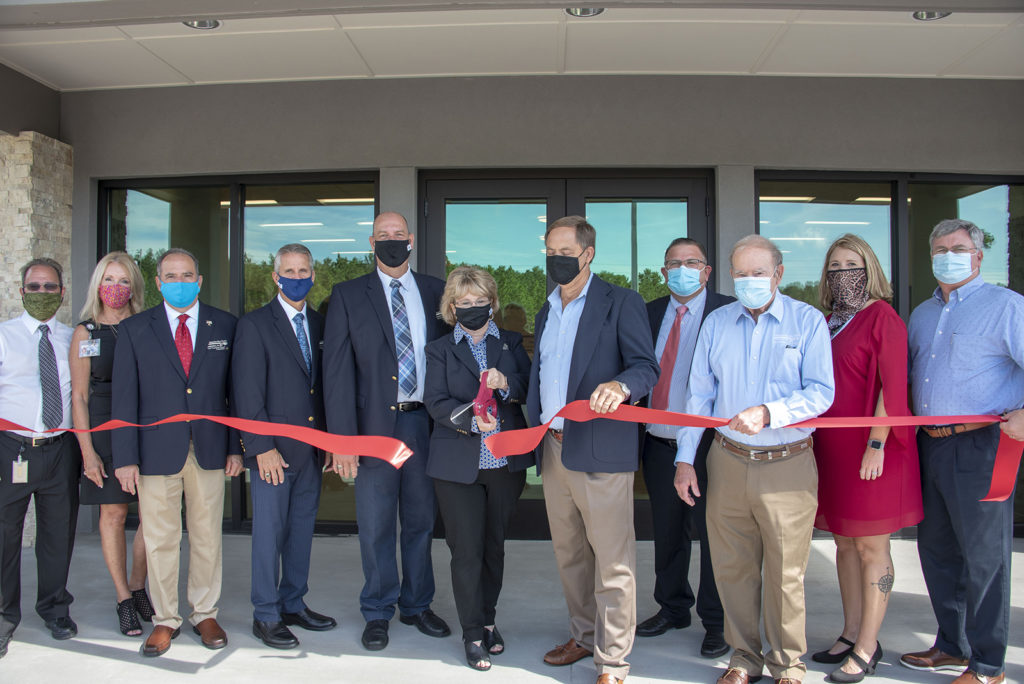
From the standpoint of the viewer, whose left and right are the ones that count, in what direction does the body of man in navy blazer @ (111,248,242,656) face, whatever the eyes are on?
facing the viewer

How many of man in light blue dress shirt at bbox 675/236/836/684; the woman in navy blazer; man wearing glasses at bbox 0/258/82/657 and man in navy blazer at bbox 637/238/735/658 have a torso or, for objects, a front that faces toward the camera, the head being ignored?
4

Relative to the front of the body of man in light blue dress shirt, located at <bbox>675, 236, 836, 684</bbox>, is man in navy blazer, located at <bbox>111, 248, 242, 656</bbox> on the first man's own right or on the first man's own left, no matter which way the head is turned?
on the first man's own right

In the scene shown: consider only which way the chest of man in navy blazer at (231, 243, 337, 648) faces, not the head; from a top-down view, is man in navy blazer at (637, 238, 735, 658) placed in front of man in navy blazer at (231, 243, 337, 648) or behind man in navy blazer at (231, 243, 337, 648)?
in front

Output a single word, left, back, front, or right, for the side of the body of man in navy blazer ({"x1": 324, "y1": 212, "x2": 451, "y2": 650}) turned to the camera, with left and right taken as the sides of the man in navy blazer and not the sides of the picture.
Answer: front

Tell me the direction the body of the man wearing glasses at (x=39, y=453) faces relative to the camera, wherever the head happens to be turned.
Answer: toward the camera

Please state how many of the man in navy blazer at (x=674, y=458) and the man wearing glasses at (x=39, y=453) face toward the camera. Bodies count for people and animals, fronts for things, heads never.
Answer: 2

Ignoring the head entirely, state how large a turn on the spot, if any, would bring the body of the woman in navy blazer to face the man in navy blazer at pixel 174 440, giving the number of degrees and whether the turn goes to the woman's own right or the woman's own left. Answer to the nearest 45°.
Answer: approximately 90° to the woman's own right

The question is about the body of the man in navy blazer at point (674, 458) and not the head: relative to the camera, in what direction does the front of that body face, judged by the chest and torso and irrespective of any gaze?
toward the camera

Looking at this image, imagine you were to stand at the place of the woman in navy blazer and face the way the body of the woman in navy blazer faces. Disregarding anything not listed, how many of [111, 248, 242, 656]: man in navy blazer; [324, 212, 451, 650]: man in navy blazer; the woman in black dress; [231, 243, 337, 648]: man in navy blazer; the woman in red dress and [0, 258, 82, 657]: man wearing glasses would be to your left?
1

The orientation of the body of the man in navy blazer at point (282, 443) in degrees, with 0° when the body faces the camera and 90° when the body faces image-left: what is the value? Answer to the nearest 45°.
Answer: approximately 315°
